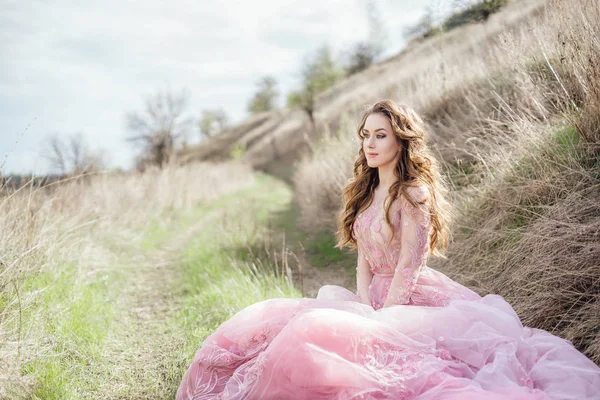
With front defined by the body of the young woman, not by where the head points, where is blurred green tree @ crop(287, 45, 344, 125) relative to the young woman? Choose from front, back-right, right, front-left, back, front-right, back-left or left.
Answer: back-right

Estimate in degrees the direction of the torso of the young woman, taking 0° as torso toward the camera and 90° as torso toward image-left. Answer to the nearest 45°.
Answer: approximately 45°

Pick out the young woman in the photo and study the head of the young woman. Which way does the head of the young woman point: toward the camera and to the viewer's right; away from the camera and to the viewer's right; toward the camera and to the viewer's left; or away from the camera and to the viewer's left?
toward the camera and to the viewer's left
